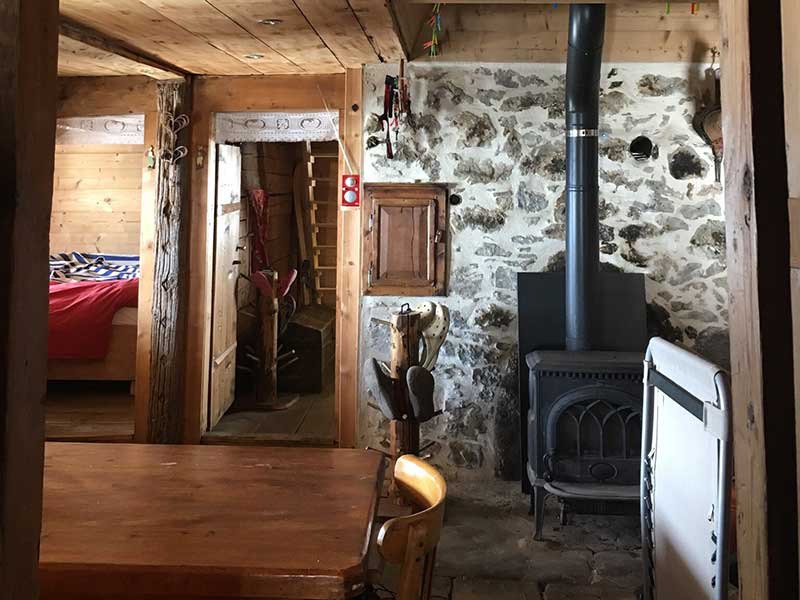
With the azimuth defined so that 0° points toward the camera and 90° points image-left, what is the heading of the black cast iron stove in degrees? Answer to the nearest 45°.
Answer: approximately 0°

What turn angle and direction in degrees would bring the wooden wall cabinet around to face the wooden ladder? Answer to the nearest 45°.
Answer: approximately 180°

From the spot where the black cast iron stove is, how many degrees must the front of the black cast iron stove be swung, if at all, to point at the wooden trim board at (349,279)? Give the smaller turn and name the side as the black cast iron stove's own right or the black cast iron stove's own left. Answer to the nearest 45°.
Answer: approximately 90° to the black cast iron stove's own right

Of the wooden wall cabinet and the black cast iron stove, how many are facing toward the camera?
2

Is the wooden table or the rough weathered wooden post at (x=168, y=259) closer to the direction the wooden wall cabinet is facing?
the wooden table

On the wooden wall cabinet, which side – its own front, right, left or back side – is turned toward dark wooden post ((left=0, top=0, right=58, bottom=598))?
front

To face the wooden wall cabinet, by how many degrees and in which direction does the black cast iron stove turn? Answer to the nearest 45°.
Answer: approximately 90° to its right

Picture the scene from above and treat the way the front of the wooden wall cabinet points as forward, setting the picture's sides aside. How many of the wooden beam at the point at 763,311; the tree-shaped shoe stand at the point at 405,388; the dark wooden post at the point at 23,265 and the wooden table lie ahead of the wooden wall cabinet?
4
